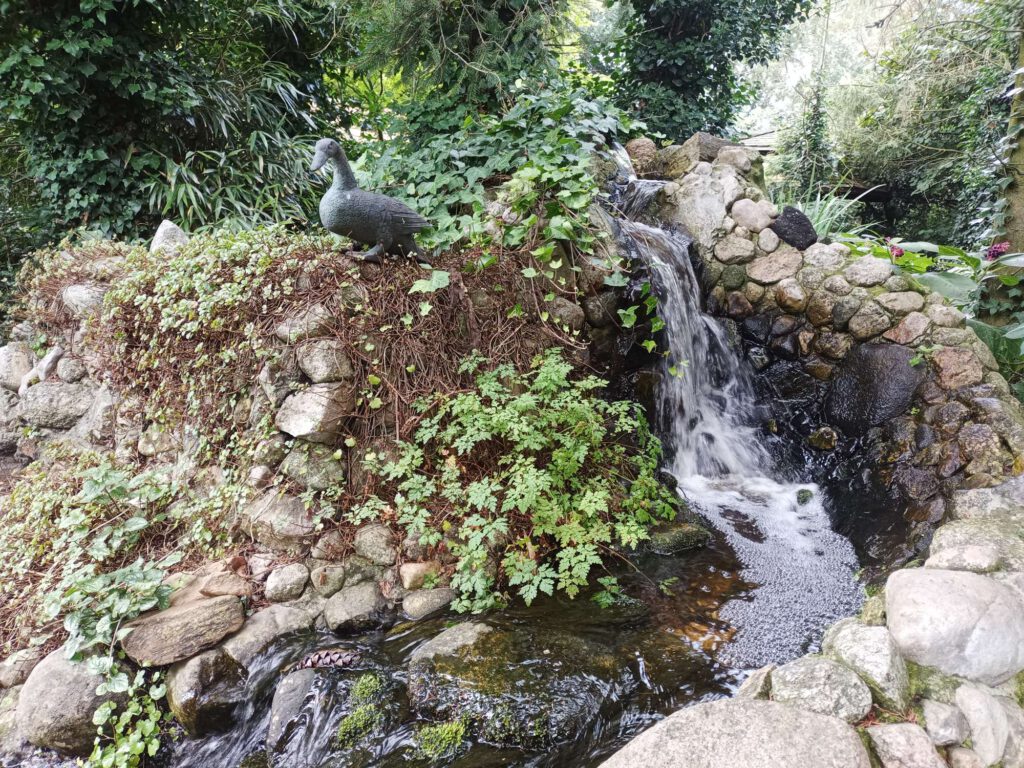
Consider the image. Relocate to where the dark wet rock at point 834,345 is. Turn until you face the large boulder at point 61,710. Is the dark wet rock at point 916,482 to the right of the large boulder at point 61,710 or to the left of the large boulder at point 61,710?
left

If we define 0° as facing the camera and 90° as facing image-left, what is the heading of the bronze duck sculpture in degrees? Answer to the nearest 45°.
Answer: approximately 90°

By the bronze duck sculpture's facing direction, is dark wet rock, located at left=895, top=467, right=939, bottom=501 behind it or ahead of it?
behind

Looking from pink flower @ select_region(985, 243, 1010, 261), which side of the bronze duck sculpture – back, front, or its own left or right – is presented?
back

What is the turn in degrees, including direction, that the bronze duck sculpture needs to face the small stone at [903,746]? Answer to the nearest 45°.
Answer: approximately 135° to its left

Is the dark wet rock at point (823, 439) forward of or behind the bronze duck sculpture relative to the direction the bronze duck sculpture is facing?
behind

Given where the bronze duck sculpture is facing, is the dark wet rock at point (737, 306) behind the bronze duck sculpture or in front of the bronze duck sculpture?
behind
